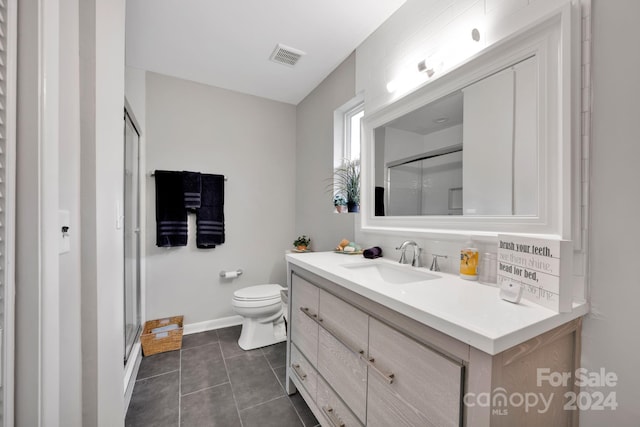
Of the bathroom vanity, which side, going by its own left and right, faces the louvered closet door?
front

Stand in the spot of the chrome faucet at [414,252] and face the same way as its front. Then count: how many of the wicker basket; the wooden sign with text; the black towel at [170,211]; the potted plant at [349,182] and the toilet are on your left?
1

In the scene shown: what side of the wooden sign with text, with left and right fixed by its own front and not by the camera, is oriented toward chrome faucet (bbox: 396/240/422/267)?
right

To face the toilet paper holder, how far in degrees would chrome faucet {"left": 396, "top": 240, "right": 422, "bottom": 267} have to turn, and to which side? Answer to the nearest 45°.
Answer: approximately 45° to its right

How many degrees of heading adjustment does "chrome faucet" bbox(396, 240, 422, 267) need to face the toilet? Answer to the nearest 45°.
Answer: approximately 45° to its right

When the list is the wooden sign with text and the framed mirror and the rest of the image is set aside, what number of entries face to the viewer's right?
0

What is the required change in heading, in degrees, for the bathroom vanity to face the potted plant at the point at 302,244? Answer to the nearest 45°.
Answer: approximately 90° to its right

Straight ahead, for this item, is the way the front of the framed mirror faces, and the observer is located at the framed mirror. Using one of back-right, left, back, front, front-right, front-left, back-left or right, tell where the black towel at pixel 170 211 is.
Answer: front-right

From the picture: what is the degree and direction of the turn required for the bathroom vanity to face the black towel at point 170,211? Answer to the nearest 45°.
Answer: approximately 45° to its right

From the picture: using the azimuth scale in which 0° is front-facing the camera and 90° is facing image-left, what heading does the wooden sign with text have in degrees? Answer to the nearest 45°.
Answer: approximately 45°

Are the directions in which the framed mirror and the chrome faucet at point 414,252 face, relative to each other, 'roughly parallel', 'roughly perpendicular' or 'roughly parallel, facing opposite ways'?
roughly parallel

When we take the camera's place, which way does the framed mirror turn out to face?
facing the viewer and to the left of the viewer

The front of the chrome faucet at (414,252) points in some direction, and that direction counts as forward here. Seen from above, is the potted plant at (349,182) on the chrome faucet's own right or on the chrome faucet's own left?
on the chrome faucet's own right
